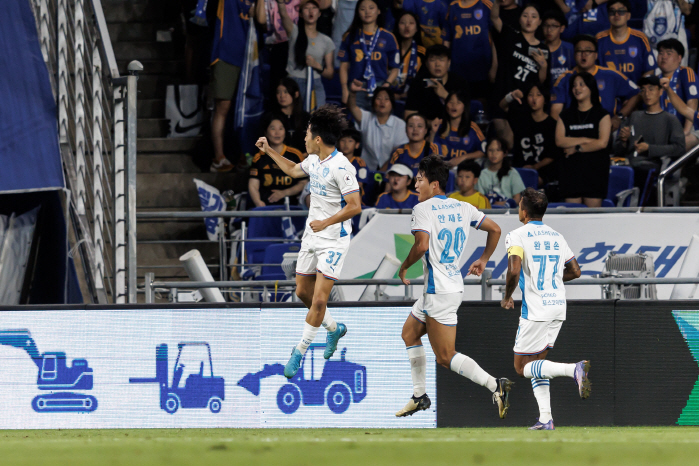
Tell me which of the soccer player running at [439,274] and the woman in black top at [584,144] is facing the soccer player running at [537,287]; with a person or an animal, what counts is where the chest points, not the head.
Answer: the woman in black top

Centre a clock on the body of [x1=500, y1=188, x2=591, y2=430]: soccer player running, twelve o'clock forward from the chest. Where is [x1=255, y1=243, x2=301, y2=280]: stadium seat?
The stadium seat is roughly at 12 o'clock from the soccer player running.

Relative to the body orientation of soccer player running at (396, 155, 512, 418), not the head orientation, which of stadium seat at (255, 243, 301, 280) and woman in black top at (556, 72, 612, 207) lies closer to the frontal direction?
the stadium seat

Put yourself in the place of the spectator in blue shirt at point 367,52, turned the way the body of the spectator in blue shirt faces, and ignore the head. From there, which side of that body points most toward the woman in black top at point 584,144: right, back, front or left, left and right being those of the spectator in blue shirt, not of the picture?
left

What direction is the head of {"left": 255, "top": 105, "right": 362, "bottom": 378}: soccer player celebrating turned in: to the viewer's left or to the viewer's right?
to the viewer's left

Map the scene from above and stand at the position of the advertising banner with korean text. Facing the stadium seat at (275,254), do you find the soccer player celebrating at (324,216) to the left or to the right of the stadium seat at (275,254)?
left

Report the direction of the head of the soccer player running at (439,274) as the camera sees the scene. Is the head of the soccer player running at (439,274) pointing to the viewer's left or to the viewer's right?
to the viewer's left

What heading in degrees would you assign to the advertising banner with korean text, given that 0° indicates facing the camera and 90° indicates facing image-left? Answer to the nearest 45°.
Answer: approximately 0°
